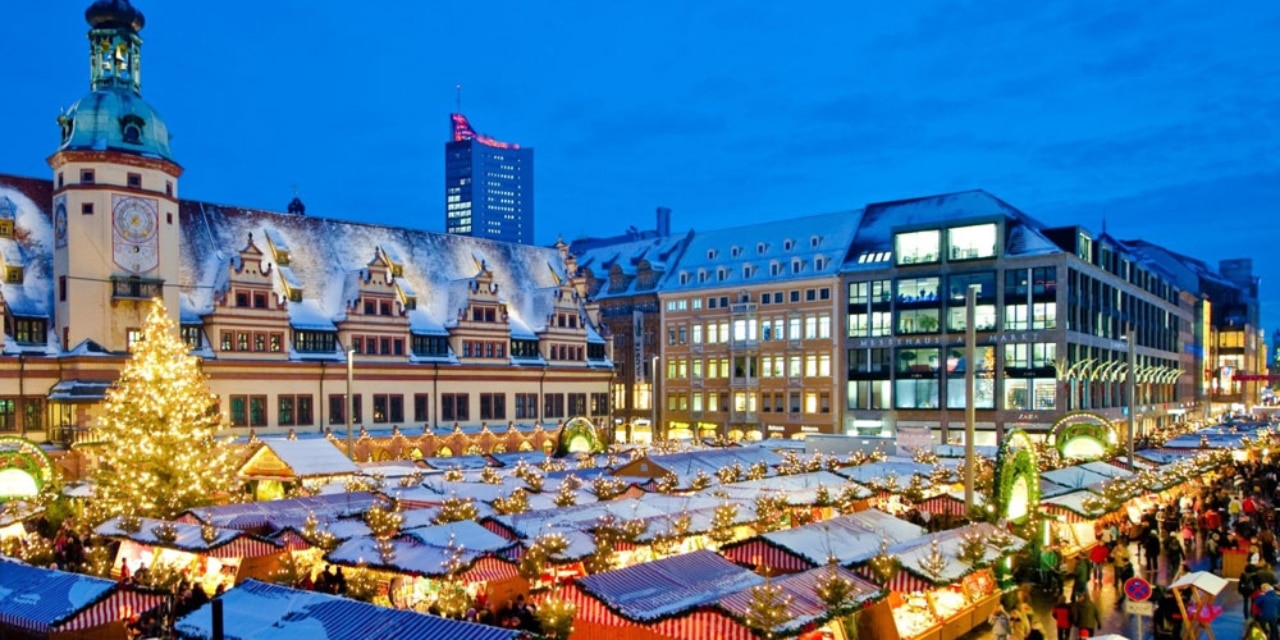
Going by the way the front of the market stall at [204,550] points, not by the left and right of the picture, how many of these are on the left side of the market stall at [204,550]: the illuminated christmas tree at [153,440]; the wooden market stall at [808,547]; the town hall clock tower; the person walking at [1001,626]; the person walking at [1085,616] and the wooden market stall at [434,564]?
4

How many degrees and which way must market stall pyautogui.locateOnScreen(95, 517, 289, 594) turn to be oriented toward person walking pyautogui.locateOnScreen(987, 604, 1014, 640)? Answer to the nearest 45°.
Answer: approximately 90° to its left

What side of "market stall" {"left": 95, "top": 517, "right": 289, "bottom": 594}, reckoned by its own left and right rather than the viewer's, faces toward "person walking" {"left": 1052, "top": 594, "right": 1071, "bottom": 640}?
left

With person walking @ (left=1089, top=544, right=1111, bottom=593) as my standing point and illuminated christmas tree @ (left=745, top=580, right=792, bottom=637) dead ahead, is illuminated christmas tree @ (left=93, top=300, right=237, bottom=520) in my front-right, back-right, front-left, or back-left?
front-right

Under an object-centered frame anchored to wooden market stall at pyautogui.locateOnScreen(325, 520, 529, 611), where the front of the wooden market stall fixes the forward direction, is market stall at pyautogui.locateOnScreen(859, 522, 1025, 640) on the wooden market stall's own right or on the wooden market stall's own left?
on the wooden market stall's own left

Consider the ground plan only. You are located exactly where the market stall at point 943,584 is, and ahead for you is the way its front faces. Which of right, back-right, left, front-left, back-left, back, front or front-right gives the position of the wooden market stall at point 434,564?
back-right

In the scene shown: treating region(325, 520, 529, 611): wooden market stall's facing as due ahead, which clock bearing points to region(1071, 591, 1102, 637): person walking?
The person walking is roughly at 8 o'clock from the wooden market stall.

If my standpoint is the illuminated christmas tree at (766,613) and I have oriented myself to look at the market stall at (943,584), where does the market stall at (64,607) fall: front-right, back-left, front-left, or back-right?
back-left

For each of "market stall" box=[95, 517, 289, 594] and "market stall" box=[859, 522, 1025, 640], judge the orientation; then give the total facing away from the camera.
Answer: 0

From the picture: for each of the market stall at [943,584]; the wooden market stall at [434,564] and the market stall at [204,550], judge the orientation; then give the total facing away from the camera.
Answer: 0

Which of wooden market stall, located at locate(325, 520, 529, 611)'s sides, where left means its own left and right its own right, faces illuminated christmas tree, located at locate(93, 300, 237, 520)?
right

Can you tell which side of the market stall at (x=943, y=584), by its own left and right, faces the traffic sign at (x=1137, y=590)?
front

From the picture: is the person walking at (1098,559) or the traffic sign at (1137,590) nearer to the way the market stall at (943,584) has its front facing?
the traffic sign

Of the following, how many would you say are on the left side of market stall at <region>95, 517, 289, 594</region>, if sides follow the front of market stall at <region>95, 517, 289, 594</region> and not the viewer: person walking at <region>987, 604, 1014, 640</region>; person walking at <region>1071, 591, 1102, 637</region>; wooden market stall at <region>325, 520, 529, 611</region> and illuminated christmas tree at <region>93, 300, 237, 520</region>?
3

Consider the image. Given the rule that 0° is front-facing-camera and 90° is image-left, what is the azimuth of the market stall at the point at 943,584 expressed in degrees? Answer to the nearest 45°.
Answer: approximately 315°

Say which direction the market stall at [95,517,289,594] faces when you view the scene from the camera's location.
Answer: facing the viewer and to the left of the viewer

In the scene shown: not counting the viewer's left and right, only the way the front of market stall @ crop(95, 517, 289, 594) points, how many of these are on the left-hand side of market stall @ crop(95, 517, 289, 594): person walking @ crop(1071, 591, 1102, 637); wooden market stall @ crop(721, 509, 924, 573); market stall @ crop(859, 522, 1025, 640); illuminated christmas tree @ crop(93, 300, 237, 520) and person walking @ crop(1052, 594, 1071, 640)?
4

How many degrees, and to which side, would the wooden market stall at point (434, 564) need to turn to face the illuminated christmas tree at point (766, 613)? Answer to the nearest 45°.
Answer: approximately 90° to its left

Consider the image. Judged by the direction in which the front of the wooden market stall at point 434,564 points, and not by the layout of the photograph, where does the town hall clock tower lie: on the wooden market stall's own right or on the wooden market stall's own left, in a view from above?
on the wooden market stall's own right
